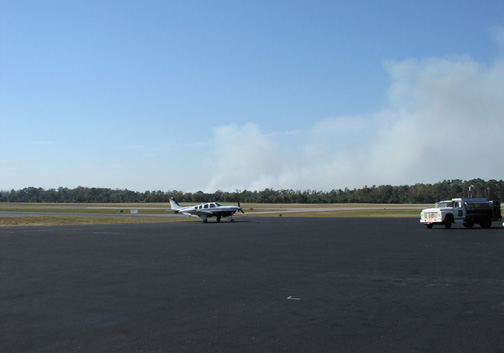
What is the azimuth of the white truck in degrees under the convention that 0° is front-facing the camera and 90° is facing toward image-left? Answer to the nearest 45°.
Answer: approximately 45°
